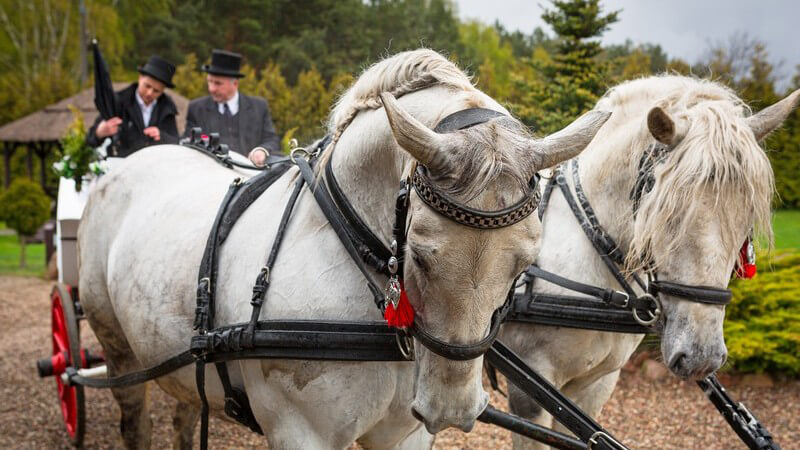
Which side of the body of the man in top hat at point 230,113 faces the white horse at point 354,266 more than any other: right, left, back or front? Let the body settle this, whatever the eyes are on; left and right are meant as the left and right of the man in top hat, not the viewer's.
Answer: front

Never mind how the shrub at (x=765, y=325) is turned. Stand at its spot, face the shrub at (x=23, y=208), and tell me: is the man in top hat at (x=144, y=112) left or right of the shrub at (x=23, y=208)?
left

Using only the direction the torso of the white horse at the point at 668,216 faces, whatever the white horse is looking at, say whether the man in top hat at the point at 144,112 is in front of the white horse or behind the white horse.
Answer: behind

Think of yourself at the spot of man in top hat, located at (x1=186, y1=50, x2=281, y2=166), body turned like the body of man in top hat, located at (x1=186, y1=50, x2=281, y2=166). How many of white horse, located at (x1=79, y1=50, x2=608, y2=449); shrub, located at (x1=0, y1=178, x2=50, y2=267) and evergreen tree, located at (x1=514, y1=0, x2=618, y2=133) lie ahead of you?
1

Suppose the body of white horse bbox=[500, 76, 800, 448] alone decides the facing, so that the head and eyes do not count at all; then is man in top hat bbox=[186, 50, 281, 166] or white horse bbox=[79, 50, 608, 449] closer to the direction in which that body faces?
the white horse

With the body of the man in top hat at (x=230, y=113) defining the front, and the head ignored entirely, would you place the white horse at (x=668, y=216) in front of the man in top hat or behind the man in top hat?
in front

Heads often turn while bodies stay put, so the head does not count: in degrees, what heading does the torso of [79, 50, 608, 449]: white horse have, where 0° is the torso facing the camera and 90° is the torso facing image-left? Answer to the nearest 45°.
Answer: approximately 315°

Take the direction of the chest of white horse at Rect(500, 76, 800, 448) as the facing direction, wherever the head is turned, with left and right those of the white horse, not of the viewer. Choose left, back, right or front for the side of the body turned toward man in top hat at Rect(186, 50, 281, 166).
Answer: back

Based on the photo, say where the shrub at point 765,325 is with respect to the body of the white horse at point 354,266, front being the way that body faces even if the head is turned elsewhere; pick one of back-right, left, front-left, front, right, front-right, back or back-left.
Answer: left

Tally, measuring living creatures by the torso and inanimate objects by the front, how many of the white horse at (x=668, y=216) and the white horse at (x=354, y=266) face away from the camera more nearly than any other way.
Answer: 0

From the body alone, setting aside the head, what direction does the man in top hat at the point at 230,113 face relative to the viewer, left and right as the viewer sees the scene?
facing the viewer

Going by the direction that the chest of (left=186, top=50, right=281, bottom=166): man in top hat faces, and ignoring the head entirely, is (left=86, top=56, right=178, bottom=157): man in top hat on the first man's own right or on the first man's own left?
on the first man's own right

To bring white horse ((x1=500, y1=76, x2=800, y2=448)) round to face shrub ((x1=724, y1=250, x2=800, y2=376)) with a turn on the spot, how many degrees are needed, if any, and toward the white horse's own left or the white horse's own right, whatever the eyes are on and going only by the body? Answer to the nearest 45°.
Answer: approximately 135° to the white horse's own left

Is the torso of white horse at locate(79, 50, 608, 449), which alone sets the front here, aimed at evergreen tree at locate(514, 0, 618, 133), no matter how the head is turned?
no

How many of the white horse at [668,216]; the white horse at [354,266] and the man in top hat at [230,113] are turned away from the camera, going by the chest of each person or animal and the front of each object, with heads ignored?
0

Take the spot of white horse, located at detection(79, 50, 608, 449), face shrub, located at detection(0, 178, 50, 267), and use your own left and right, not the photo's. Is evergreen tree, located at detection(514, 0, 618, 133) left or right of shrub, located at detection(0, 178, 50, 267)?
right
